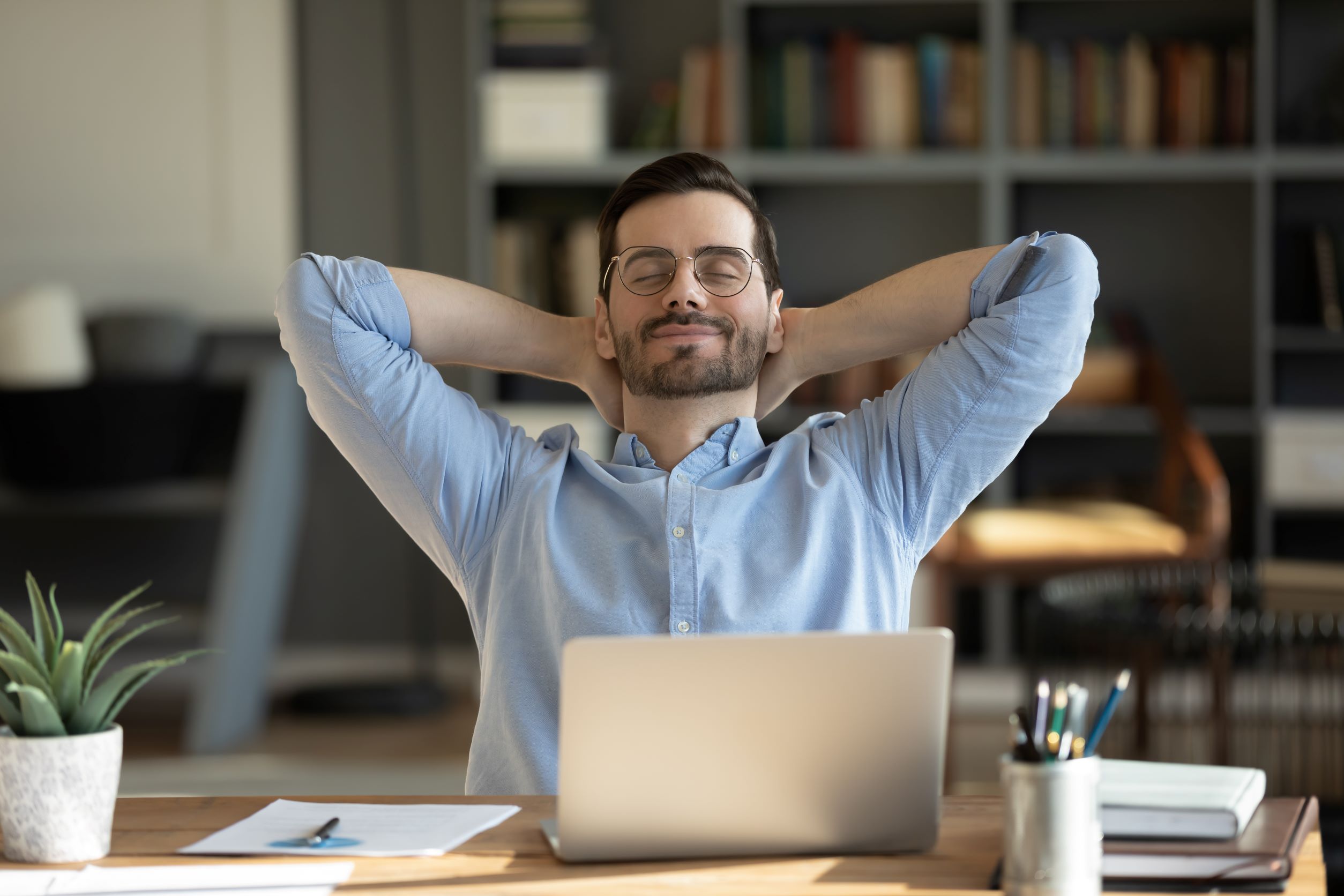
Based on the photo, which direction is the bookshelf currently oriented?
toward the camera

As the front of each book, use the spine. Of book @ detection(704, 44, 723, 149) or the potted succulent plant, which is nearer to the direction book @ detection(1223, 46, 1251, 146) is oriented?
the potted succulent plant

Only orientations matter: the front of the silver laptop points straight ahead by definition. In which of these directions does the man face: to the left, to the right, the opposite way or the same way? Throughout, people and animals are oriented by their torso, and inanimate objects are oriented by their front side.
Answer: the opposite way

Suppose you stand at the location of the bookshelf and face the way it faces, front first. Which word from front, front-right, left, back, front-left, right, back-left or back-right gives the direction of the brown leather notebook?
front

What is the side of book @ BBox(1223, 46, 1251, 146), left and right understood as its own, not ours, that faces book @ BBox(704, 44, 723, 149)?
right

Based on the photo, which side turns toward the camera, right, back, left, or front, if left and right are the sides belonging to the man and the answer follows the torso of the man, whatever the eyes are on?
front

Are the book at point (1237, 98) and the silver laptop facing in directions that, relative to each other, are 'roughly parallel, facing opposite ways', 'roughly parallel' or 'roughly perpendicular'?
roughly parallel, facing opposite ways

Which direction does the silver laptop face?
away from the camera

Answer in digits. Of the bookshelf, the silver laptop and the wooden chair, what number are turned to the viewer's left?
1

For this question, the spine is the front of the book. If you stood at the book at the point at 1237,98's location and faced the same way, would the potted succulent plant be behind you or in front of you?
in front

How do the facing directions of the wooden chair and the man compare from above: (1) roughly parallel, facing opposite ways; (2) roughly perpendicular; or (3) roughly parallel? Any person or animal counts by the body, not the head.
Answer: roughly perpendicular
